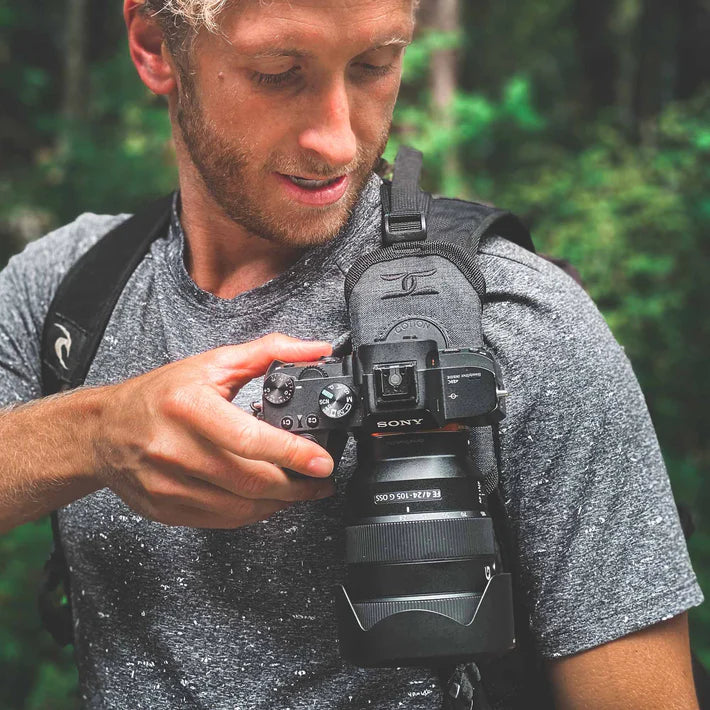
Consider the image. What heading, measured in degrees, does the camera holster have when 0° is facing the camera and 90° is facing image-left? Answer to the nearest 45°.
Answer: approximately 0°
